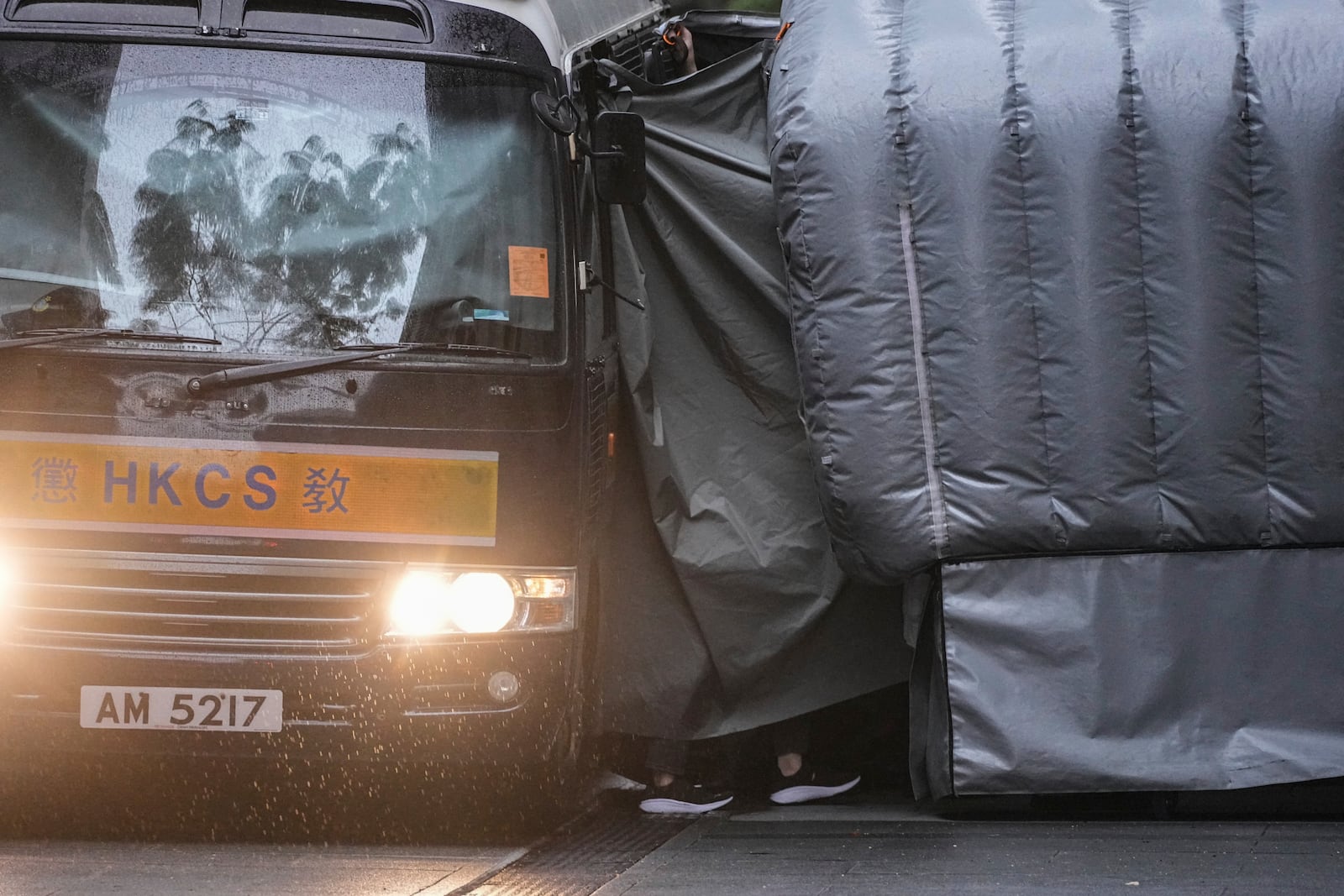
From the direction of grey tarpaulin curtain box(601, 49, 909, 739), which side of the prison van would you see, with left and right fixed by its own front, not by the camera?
left

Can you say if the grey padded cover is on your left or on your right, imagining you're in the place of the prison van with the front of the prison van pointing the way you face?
on your left

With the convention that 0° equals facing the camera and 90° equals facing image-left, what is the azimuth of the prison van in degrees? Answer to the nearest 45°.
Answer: approximately 0°
